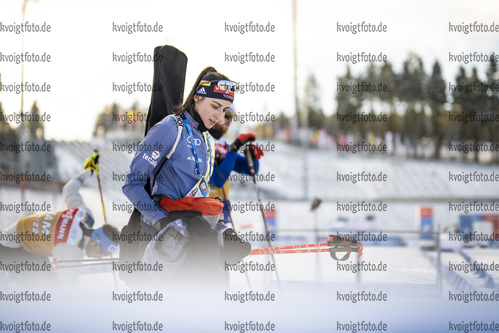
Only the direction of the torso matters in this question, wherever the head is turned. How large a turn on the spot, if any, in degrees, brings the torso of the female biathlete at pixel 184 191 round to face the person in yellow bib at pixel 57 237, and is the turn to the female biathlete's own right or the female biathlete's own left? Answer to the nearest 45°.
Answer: approximately 180°

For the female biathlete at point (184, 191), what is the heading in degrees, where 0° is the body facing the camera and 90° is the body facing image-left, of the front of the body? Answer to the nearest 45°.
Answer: approximately 315°
